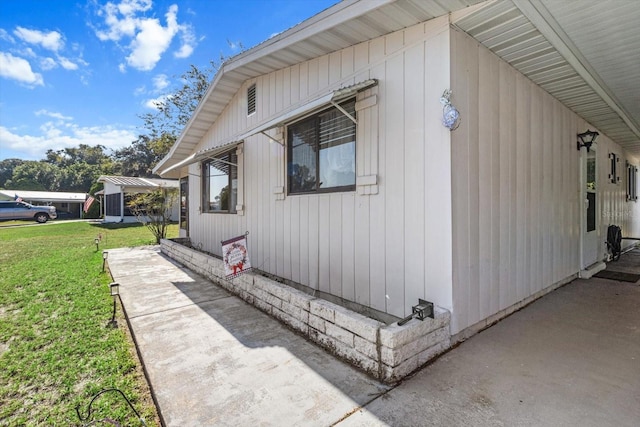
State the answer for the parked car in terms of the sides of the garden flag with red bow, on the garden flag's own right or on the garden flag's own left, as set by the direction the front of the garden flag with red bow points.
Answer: on the garden flag's own right

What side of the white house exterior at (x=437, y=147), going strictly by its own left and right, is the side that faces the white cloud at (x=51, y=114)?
right

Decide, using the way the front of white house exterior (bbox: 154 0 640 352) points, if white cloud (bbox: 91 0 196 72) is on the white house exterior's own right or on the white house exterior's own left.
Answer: on the white house exterior's own right

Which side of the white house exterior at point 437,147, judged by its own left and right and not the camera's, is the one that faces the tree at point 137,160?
right
